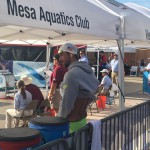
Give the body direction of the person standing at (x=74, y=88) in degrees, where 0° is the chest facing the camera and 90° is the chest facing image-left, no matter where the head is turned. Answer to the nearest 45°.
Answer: approximately 90°

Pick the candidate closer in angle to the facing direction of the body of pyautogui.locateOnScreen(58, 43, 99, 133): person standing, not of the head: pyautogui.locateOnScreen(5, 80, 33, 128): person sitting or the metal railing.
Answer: the person sitting

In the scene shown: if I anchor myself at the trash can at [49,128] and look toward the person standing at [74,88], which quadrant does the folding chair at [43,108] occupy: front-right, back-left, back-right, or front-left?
front-left

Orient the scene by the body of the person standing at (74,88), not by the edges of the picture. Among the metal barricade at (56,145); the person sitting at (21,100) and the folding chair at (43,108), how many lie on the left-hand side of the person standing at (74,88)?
1

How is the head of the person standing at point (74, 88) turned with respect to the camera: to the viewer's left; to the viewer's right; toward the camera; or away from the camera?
to the viewer's left

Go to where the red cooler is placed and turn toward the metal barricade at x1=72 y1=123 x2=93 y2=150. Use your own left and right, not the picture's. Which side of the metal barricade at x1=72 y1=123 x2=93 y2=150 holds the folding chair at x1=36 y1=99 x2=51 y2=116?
left

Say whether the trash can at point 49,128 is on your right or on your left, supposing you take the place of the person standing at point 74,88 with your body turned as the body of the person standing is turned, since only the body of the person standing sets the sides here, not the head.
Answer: on your left
